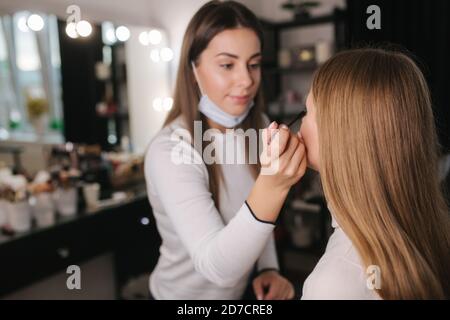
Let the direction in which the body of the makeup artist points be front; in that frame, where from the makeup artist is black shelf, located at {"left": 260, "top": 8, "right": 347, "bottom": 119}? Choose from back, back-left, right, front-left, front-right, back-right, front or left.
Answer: back-left

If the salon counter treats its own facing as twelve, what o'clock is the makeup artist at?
The makeup artist is roughly at 1 o'clock from the salon counter.

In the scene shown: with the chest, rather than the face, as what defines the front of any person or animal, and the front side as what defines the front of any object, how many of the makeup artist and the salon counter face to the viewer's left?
0

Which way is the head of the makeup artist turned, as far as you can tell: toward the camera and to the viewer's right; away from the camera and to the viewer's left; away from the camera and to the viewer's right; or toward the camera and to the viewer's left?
toward the camera and to the viewer's right

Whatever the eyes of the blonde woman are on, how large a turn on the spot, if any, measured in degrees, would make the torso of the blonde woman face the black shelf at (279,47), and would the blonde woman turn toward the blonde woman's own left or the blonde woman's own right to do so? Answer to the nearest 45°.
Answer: approximately 45° to the blonde woman's own right

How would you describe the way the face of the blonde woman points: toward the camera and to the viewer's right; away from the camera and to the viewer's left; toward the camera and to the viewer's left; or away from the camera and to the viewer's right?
away from the camera and to the viewer's left

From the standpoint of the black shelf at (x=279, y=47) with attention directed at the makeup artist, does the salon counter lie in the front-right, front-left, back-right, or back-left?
front-right

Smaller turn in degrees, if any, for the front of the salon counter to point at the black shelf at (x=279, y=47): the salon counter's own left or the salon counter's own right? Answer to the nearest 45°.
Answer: approximately 90° to the salon counter's own left

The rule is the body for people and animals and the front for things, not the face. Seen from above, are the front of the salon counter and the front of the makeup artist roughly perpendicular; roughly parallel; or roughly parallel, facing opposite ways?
roughly parallel

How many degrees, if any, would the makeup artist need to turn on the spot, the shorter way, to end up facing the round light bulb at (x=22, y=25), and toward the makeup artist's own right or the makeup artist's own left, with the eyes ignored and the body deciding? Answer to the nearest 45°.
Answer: approximately 180°

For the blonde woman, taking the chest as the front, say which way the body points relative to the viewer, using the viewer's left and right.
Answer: facing away from the viewer and to the left of the viewer

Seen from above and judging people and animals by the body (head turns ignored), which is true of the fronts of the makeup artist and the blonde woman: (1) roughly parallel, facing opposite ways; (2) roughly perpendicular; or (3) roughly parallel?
roughly parallel, facing opposite ways
